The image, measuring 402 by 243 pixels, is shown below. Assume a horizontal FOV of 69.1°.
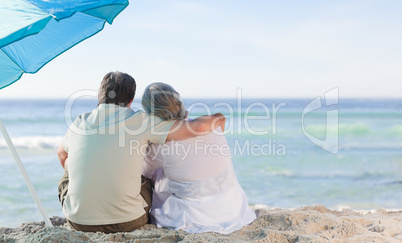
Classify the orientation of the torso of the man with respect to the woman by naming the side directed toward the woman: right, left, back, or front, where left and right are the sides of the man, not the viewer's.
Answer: right

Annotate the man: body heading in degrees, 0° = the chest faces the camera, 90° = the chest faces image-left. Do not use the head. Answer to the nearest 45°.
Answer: approximately 180°

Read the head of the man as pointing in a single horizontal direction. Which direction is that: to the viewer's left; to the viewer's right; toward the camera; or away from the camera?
away from the camera
